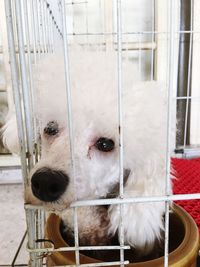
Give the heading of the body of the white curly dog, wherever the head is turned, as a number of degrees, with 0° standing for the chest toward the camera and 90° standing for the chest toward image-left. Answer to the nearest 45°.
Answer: approximately 45°
